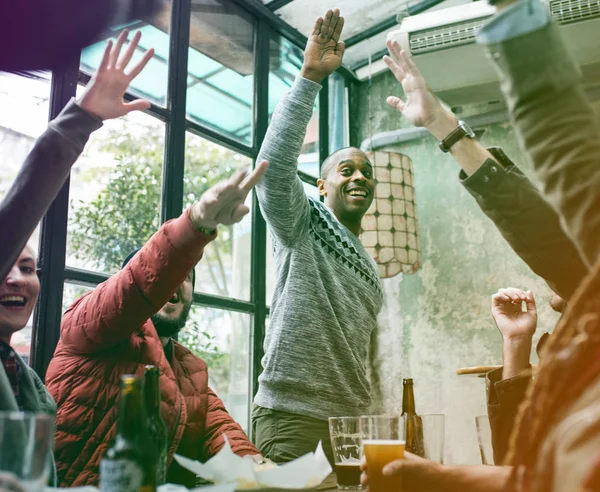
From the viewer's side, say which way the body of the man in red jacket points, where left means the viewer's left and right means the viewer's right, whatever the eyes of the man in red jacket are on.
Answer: facing the viewer and to the right of the viewer

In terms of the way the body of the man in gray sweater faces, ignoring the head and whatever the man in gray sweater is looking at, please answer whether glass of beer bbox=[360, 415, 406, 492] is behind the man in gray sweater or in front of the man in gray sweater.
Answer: in front

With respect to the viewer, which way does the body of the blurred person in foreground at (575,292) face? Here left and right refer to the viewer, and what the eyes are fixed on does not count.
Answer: facing to the left of the viewer

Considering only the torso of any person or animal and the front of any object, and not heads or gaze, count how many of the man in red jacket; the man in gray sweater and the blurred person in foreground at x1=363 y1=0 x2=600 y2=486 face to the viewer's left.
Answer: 1

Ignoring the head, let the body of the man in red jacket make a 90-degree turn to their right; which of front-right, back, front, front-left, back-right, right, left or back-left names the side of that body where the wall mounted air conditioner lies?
back

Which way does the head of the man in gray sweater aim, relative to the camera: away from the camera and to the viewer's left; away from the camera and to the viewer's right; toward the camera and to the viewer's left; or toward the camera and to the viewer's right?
toward the camera and to the viewer's right

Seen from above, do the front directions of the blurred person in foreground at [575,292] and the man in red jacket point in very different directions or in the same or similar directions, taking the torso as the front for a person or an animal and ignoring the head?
very different directions

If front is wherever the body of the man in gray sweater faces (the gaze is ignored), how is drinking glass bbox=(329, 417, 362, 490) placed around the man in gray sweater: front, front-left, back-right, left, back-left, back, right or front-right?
front-right

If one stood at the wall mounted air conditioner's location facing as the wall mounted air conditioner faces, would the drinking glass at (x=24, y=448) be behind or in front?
in front
